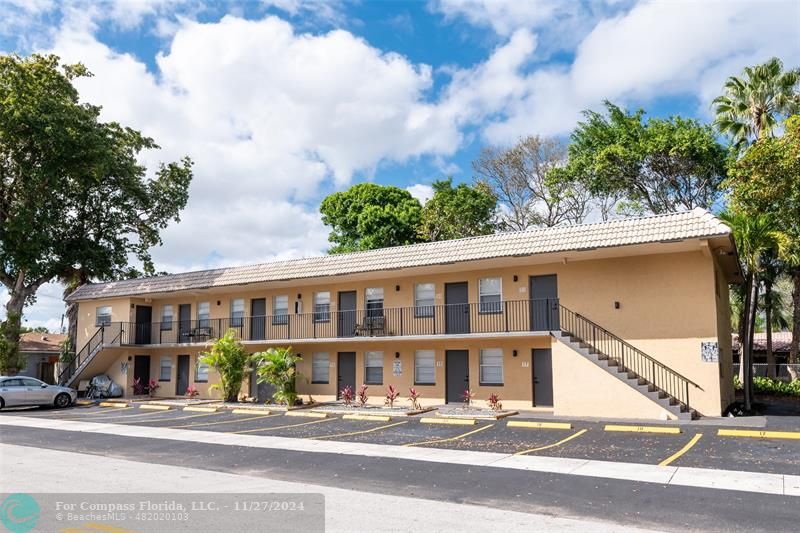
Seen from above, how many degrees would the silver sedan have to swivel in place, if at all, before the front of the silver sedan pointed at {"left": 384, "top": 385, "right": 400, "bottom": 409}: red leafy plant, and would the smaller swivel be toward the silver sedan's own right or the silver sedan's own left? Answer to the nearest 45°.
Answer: approximately 45° to the silver sedan's own right

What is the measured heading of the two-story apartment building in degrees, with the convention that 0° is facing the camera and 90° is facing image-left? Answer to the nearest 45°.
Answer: approximately 45°

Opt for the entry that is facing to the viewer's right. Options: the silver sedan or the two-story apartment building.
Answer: the silver sedan

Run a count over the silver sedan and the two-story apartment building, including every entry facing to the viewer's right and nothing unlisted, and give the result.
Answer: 1

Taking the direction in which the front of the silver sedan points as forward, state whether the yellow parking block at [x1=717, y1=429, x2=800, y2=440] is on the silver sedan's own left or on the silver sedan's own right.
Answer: on the silver sedan's own right

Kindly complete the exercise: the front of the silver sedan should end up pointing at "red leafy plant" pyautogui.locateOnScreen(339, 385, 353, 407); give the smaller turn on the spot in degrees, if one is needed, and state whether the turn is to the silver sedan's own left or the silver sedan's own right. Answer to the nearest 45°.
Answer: approximately 45° to the silver sedan's own right

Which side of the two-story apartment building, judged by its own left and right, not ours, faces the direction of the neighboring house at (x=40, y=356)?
right

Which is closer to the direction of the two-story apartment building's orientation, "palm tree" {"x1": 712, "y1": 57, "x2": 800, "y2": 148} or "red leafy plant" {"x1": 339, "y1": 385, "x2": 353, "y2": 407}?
the red leafy plant

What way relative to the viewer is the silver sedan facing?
to the viewer's right
